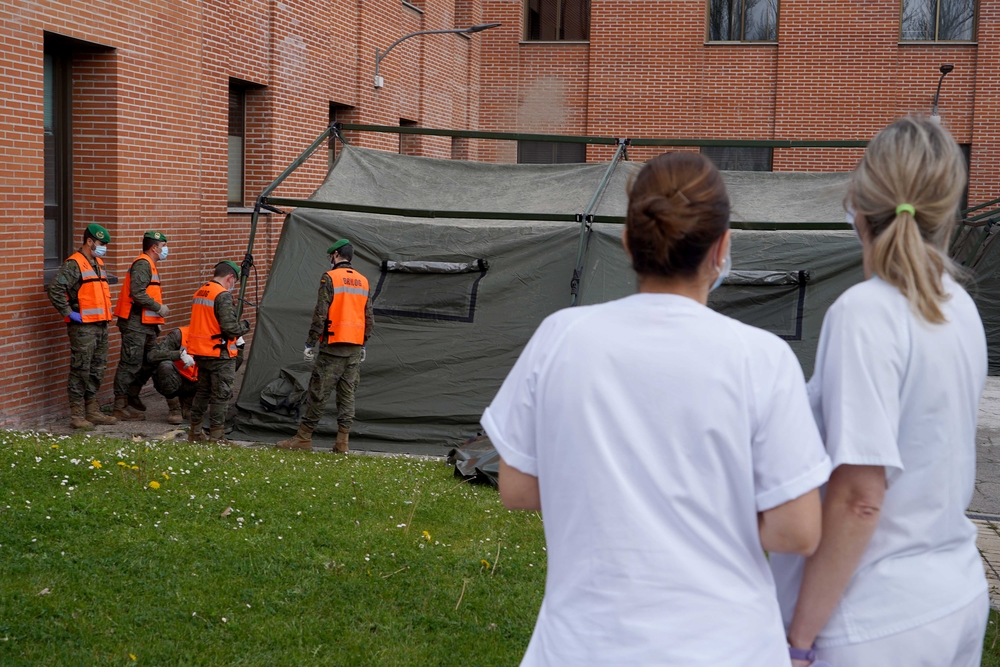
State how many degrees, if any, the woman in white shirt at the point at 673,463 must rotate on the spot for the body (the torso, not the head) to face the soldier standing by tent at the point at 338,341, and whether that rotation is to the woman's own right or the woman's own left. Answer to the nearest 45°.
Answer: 0° — they already face them

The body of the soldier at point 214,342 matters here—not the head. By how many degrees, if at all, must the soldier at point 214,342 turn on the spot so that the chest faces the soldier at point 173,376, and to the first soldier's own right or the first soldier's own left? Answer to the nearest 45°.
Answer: approximately 45° to the first soldier's own left

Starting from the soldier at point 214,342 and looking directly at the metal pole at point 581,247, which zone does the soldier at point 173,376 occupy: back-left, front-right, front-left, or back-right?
back-left

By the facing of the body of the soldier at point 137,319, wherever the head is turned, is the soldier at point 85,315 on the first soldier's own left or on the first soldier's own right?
on the first soldier's own right

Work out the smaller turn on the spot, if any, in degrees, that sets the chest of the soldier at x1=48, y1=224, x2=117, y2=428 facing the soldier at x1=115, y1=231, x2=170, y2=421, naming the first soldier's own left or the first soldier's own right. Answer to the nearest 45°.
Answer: approximately 90° to the first soldier's own left

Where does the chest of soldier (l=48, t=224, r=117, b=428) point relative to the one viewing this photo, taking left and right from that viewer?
facing the viewer and to the right of the viewer

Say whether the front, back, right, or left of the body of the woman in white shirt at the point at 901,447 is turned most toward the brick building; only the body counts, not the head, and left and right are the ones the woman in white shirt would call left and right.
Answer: front

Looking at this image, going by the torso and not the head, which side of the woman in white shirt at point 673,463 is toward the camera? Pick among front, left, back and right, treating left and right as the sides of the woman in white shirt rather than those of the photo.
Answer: back

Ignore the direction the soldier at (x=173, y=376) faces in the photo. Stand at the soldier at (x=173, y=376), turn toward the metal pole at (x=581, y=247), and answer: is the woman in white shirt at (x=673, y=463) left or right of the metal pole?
right

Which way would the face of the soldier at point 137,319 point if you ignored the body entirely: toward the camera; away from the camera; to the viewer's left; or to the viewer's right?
to the viewer's right

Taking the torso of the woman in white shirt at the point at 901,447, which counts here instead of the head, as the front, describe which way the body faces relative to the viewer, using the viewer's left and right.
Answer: facing away from the viewer and to the left of the viewer

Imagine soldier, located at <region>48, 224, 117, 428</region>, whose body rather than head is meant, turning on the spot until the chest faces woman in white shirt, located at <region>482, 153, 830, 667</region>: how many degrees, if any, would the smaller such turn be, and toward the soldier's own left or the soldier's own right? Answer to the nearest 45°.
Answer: approximately 45° to the soldier's own right

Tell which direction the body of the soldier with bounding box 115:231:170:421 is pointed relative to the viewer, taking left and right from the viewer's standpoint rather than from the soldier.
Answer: facing to the right of the viewer

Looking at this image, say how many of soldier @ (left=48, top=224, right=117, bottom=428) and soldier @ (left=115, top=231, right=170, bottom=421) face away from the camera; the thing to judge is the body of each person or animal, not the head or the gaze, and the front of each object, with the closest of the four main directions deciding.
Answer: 0
